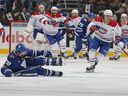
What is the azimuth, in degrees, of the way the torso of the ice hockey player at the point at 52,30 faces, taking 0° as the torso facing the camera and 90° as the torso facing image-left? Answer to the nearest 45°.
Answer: approximately 0°

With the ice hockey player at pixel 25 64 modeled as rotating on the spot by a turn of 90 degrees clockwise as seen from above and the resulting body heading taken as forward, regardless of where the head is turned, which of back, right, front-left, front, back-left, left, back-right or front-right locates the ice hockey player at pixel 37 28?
back-right

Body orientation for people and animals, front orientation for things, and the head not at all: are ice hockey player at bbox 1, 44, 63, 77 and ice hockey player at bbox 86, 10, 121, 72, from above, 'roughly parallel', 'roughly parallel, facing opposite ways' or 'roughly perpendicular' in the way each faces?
roughly perpendicular

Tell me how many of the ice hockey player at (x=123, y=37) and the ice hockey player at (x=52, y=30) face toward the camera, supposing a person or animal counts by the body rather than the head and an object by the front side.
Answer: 2
